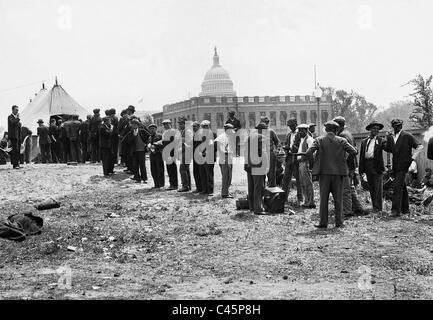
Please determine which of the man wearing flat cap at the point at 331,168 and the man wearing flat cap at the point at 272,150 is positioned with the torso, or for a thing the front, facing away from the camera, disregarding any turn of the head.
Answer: the man wearing flat cap at the point at 331,168

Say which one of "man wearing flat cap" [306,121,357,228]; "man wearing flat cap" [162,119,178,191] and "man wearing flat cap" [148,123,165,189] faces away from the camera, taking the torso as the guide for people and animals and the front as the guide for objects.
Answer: "man wearing flat cap" [306,121,357,228]

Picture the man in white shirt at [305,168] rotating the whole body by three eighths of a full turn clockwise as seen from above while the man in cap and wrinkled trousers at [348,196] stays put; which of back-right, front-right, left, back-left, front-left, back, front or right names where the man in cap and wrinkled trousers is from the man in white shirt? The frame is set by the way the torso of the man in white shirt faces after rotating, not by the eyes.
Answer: back-right

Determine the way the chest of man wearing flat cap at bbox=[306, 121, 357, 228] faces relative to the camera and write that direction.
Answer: away from the camera

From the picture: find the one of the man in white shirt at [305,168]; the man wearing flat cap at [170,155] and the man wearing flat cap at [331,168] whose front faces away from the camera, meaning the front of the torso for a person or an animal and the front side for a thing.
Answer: the man wearing flat cap at [331,168]
